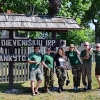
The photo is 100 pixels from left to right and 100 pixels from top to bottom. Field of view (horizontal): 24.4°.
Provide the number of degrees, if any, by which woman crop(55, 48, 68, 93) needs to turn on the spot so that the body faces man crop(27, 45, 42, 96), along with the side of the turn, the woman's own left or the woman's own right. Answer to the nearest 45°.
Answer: approximately 90° to the woman's own right

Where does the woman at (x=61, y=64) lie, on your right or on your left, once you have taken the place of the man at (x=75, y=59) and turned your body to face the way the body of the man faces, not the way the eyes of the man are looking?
on your right

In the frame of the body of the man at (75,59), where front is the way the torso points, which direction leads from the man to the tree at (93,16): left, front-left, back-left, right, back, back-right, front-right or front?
back

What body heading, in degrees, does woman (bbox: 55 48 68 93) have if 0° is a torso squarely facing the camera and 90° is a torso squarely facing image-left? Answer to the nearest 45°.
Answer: approximately 0°

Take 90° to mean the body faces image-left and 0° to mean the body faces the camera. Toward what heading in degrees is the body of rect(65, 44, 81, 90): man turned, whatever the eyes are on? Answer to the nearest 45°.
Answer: approximately 0°
